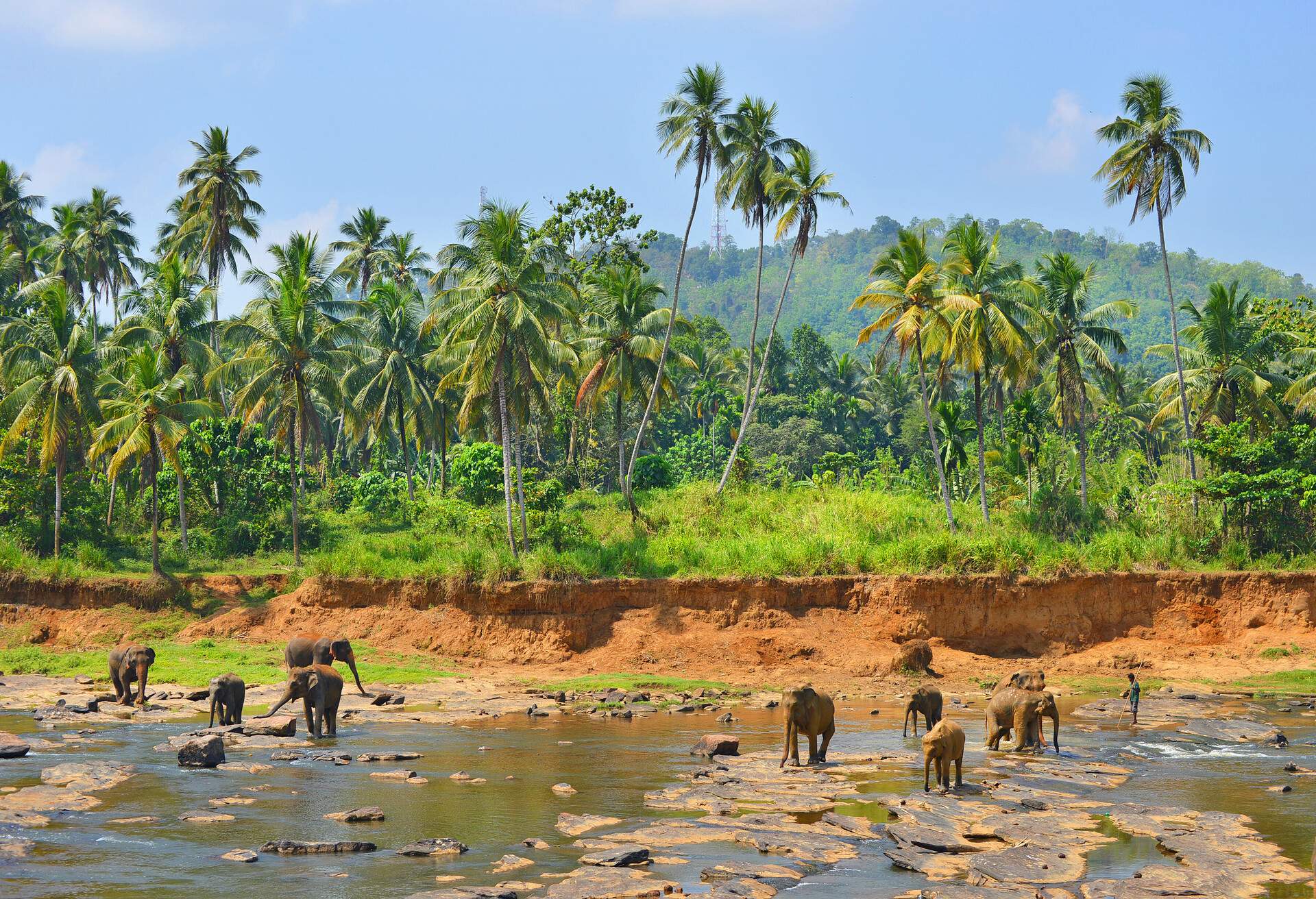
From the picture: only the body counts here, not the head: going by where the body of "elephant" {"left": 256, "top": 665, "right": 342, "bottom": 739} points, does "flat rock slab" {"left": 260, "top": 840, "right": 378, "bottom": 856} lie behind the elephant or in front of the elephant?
in front

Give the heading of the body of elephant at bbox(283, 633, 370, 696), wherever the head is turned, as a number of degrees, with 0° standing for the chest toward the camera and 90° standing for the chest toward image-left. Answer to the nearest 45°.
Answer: approximately 270°

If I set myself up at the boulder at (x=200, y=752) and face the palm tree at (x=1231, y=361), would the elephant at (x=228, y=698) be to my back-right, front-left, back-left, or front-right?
front-left

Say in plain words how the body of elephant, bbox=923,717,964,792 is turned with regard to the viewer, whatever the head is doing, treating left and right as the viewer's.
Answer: facing the viewer and to the left of the viewer

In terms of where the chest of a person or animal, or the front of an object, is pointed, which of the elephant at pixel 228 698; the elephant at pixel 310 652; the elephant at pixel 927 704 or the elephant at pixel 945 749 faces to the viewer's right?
the elephant at pixel 310 652

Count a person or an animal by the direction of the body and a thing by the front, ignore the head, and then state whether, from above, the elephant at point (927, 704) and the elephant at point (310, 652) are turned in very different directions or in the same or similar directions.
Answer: very different directions

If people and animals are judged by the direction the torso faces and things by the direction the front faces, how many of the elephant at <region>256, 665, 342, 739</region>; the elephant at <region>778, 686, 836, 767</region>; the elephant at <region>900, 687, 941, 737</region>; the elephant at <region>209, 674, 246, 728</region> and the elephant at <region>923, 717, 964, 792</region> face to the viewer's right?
0

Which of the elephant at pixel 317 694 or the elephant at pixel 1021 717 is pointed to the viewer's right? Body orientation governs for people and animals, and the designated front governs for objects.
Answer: the elephant at pixel 1021 717

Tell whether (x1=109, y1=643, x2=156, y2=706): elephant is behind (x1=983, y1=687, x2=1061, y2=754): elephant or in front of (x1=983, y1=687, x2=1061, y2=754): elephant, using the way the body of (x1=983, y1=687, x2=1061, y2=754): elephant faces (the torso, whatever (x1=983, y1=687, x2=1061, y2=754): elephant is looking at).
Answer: behind

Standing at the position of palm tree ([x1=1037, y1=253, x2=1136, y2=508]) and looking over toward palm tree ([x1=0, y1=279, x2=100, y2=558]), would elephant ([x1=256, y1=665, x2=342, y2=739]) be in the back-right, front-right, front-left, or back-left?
front-left

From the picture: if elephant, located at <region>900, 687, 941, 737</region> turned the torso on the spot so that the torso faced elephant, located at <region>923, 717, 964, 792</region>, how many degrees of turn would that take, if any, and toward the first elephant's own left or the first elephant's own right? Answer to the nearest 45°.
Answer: approximately 45° to the first elephant's own left

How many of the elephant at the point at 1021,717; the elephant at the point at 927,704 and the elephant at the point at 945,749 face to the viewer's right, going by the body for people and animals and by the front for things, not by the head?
1

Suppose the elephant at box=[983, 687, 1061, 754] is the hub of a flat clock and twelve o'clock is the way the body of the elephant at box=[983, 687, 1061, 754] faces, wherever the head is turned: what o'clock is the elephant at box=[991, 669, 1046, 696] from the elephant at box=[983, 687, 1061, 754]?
the elephant at box=[991, 669, 1046, 696] is roughly at 9 o'clock from the elephant at box=[983, 687, 1061, 754].
